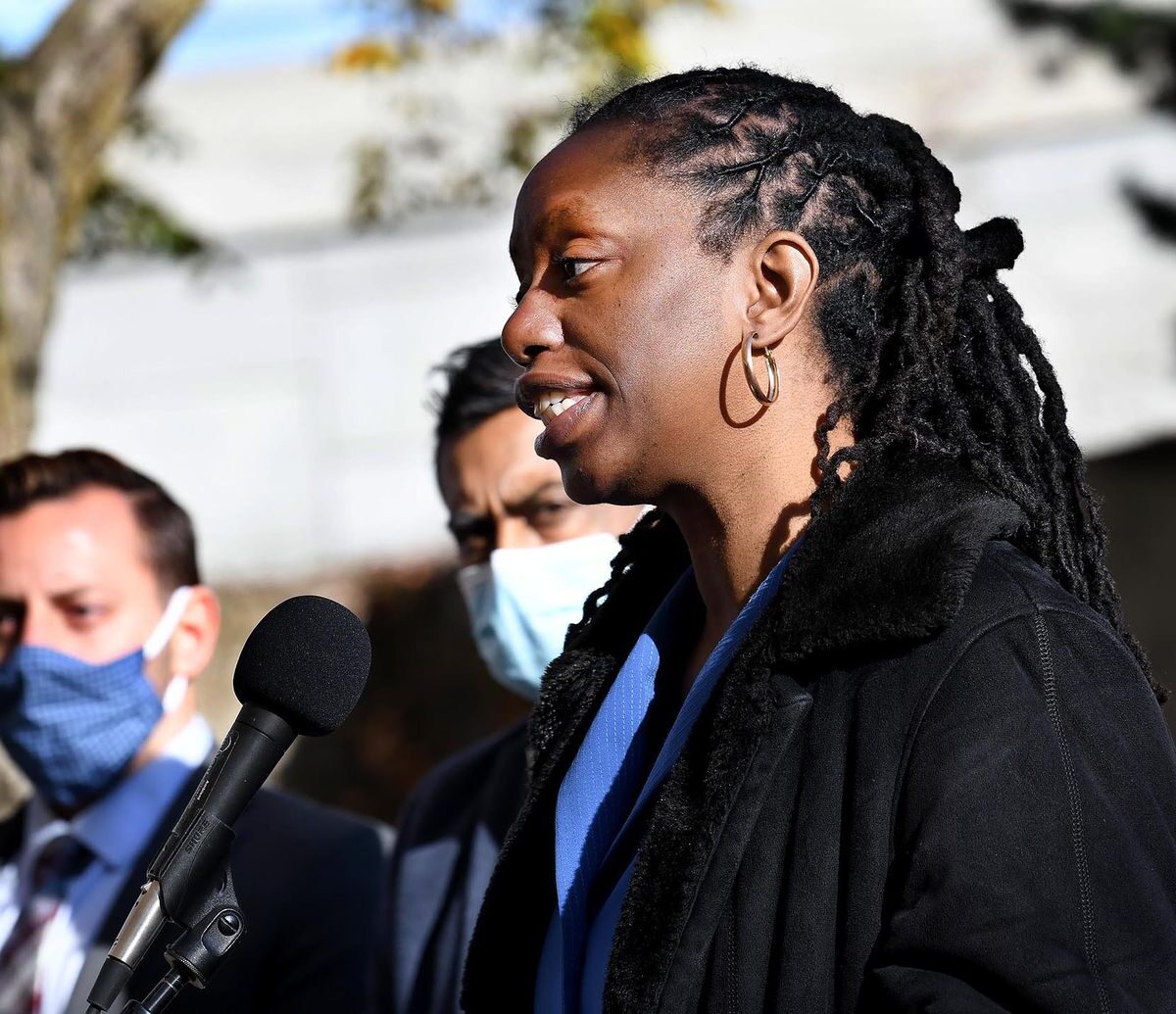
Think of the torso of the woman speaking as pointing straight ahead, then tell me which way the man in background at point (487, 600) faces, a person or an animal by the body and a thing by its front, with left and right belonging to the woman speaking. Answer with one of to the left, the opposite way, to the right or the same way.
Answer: the same way

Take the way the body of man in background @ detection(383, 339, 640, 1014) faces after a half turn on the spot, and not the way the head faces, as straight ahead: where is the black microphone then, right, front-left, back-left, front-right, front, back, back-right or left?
back-right

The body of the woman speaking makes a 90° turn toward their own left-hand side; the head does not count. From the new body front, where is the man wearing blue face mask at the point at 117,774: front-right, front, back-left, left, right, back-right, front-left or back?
back

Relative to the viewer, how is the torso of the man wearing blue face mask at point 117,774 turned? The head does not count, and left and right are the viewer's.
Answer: facing the viewer and to the left of the viewer

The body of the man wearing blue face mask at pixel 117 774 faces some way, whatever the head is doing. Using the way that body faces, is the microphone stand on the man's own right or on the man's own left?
on the man's own left

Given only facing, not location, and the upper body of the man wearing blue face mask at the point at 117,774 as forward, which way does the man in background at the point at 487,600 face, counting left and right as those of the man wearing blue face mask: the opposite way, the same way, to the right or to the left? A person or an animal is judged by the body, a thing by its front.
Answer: the same way

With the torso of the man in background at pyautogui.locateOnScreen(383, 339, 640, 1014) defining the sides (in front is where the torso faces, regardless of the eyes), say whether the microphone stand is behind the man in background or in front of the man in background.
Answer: in front

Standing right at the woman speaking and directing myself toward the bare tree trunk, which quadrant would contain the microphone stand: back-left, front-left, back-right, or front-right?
front-left

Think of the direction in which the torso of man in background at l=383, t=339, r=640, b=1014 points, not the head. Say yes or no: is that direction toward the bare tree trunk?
no

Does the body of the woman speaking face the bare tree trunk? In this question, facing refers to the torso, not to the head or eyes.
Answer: no

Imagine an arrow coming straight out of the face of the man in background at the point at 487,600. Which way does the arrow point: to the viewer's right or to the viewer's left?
to the viewer's left

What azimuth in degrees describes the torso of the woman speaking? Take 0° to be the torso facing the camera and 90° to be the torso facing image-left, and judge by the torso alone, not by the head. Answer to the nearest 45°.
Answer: approximately 45°

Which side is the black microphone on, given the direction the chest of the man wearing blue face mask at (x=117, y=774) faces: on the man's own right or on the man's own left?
on the man's own left

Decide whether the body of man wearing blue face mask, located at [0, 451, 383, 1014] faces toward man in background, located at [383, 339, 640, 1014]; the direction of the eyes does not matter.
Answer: no

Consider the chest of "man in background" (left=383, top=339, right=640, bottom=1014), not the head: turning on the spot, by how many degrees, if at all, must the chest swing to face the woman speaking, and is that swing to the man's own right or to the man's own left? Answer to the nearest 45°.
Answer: approximately 45° to the man's own left

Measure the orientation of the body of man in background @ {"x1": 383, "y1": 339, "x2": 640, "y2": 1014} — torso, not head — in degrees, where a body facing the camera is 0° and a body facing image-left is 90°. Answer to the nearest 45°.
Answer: approximately 45°

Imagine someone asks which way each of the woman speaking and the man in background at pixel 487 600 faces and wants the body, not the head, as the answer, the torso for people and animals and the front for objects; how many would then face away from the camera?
0
